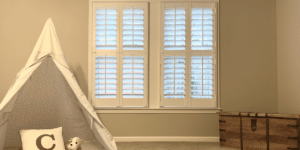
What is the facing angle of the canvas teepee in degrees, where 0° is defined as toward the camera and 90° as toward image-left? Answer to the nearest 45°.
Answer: approximately 0°

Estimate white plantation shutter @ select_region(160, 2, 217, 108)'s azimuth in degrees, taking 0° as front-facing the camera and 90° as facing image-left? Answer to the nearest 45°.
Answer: approximately 0°

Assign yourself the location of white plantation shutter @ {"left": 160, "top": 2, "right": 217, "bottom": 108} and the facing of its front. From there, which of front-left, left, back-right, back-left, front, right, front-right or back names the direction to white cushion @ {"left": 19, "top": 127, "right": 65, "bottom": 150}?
front-right

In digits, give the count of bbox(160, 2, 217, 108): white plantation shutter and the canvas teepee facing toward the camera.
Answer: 2

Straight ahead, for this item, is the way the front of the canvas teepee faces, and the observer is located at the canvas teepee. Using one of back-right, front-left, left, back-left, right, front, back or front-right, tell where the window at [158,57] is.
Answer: left

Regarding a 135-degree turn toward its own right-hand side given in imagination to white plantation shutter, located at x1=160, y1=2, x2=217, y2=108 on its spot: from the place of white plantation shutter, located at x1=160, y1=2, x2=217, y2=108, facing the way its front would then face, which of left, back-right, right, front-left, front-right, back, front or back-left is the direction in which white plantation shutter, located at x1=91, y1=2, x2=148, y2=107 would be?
front-left
